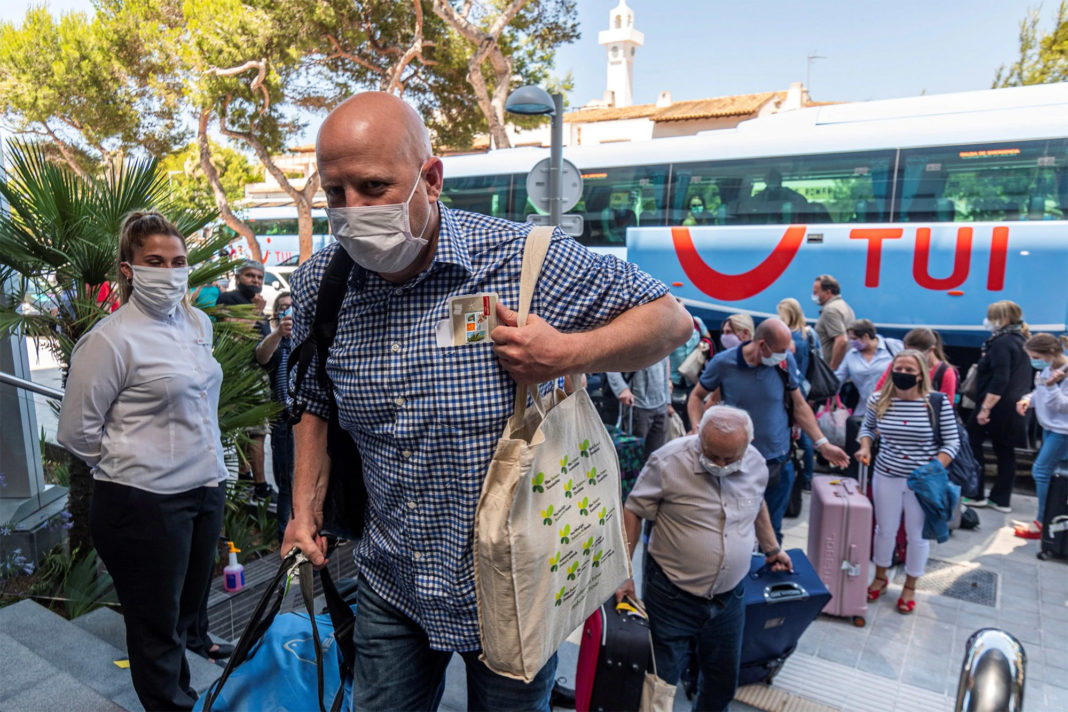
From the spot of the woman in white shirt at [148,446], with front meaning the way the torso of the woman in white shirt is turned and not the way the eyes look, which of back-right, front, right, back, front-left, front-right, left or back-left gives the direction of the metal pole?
left

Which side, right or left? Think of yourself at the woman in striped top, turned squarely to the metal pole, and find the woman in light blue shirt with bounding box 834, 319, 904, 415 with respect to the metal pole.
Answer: right

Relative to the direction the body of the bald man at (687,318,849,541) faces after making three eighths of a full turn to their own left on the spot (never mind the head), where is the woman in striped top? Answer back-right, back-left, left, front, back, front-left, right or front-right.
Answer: right

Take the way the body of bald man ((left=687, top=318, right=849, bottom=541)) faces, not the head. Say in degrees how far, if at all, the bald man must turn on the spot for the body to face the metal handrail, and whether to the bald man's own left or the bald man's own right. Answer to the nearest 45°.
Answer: approximately 90° to the bald man's own right

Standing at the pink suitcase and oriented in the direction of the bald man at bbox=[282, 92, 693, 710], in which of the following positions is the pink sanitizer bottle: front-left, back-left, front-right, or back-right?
front-right

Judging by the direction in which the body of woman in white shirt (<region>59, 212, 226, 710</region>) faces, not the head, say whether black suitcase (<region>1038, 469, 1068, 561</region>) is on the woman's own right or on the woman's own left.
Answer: on the woman's own left

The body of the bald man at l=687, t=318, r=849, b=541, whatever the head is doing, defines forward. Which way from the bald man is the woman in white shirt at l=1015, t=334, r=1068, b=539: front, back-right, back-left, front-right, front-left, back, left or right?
left

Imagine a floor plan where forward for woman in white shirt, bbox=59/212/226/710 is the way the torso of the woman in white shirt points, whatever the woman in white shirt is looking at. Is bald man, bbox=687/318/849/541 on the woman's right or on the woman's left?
on the woman's left

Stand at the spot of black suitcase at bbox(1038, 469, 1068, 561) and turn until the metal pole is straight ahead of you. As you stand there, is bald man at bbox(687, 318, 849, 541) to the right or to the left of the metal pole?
left

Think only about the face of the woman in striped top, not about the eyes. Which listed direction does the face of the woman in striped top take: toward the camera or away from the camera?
toward the camera

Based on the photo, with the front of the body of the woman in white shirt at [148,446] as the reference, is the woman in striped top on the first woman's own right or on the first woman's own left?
on the first woman's own left

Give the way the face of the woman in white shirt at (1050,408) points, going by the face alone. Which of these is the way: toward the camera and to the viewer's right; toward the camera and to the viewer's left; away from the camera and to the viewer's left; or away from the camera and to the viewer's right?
toward the camera and to the viewer's left

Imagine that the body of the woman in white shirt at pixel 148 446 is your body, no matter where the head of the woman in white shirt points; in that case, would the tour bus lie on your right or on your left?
on your left

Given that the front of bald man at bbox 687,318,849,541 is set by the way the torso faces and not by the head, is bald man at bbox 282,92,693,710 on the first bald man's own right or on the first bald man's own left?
on the first bald man's own right

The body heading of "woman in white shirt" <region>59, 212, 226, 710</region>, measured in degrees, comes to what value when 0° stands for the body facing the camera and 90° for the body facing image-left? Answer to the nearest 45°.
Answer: approximately 315°

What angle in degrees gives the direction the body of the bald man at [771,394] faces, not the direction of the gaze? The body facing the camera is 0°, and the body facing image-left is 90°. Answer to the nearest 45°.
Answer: approximately 315°

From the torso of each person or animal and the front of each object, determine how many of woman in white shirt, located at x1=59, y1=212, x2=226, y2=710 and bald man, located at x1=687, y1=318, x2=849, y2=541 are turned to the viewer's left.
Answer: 0
